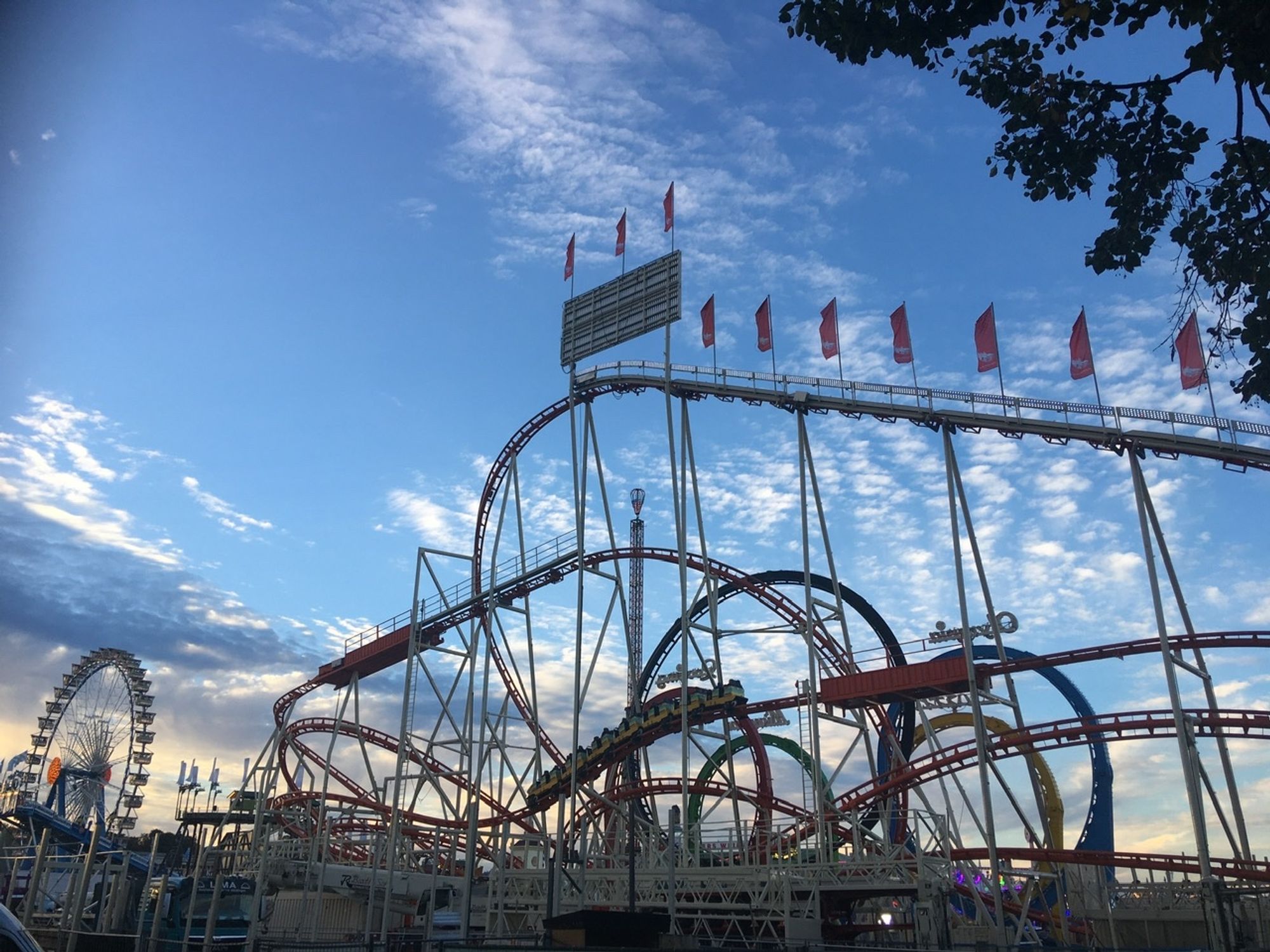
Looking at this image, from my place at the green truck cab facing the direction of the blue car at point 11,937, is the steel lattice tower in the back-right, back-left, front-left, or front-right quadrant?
back-left

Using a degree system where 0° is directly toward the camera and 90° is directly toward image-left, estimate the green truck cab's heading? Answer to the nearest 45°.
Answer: approximately 315°

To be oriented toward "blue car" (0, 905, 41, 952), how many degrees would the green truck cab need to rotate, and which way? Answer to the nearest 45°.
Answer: approximately 45° to its right

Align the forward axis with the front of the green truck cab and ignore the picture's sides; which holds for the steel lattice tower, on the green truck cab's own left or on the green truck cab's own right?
on the green truck cab's own left
